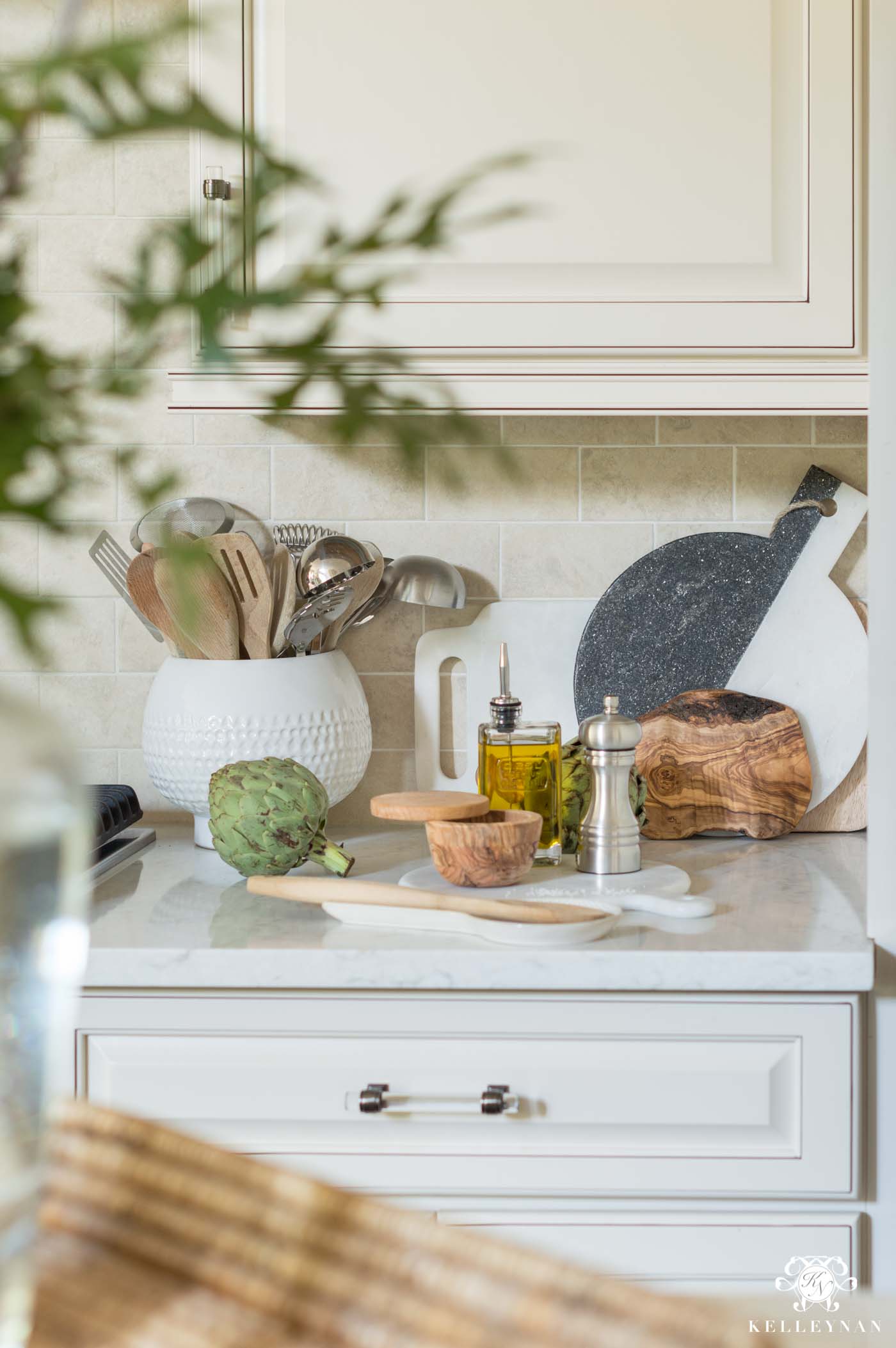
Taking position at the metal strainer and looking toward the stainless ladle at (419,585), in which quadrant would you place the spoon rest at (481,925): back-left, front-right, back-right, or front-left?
front-right

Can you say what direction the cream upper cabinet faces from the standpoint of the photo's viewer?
facing the viewer

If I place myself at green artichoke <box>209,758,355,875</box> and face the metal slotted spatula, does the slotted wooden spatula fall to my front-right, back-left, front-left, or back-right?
front-right

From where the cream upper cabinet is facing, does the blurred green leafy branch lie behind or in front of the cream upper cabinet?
in front

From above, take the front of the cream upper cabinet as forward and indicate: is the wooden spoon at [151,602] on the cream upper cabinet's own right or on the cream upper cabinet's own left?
on the cream upper cabinet's own right
